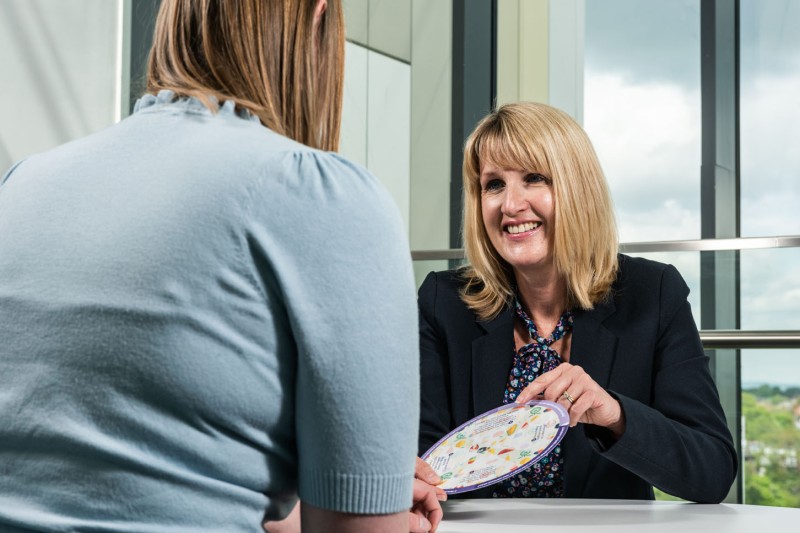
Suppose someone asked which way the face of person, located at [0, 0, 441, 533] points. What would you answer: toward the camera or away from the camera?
away from the camera

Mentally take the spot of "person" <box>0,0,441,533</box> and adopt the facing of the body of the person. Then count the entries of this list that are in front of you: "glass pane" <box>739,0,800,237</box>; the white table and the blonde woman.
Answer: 3

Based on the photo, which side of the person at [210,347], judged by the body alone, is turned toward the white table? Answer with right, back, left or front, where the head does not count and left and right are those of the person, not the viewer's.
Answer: front

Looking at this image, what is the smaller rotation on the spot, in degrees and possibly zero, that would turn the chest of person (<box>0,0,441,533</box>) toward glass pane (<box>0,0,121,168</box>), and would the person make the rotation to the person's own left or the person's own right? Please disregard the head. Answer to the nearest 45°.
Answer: approximately 45° to the person's own left

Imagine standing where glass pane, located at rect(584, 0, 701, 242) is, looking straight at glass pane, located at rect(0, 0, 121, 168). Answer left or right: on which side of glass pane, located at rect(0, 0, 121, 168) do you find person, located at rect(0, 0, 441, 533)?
left

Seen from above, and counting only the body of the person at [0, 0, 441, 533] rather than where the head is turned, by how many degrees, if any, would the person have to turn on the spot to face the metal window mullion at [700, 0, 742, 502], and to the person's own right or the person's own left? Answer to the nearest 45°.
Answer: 0° — they already face it

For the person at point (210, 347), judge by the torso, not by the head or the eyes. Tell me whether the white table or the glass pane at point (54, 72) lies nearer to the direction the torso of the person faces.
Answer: the white table

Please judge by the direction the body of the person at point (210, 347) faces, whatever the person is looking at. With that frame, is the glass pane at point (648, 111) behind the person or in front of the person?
in front

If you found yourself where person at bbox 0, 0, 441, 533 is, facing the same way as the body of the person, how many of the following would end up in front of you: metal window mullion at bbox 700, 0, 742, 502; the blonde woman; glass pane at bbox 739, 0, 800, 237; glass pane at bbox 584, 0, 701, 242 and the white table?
5

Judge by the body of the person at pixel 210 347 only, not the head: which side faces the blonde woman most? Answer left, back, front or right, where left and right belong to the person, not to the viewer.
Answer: front

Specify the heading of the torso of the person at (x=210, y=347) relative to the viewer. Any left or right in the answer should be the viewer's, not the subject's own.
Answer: facing away from the viewer and to the right of the viewer

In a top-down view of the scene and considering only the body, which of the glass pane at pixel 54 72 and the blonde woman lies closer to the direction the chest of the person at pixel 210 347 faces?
the blonde woman
